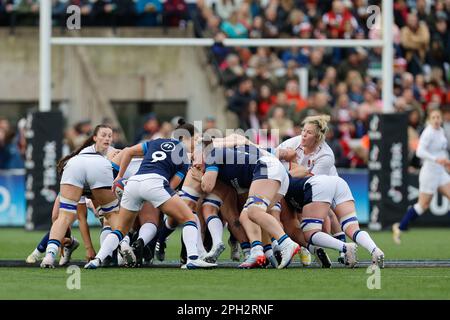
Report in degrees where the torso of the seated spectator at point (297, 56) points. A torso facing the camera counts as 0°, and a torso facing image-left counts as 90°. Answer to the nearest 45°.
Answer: approximately 0°

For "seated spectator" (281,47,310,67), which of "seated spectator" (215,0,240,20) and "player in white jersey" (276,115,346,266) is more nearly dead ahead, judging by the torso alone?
the player in white jersey

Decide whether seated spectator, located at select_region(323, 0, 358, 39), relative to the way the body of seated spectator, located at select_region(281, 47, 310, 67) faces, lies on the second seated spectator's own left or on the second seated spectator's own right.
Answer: on the second seated spectator's own left

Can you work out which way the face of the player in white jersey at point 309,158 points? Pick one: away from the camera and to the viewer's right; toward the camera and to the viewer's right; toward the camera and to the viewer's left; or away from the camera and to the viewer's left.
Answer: toward the camera and to the viewer's left

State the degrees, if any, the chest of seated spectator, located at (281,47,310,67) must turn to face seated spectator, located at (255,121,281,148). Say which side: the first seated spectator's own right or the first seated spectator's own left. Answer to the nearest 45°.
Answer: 0° — they already face them

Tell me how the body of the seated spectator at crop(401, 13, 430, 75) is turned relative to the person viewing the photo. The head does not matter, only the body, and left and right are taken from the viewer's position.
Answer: facing the viewer

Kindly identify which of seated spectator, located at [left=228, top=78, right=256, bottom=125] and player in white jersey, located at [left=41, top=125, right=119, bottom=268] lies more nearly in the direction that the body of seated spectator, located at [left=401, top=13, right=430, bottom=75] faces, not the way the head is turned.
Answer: the player in white jersey

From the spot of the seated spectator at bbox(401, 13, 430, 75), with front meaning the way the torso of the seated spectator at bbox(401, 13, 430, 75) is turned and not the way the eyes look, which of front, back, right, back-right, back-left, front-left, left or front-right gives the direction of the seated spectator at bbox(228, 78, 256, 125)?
front-right

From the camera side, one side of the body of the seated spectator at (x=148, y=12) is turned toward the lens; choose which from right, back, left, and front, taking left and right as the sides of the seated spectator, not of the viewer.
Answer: front

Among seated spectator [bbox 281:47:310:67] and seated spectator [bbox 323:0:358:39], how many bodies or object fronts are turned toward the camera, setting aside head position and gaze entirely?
2
